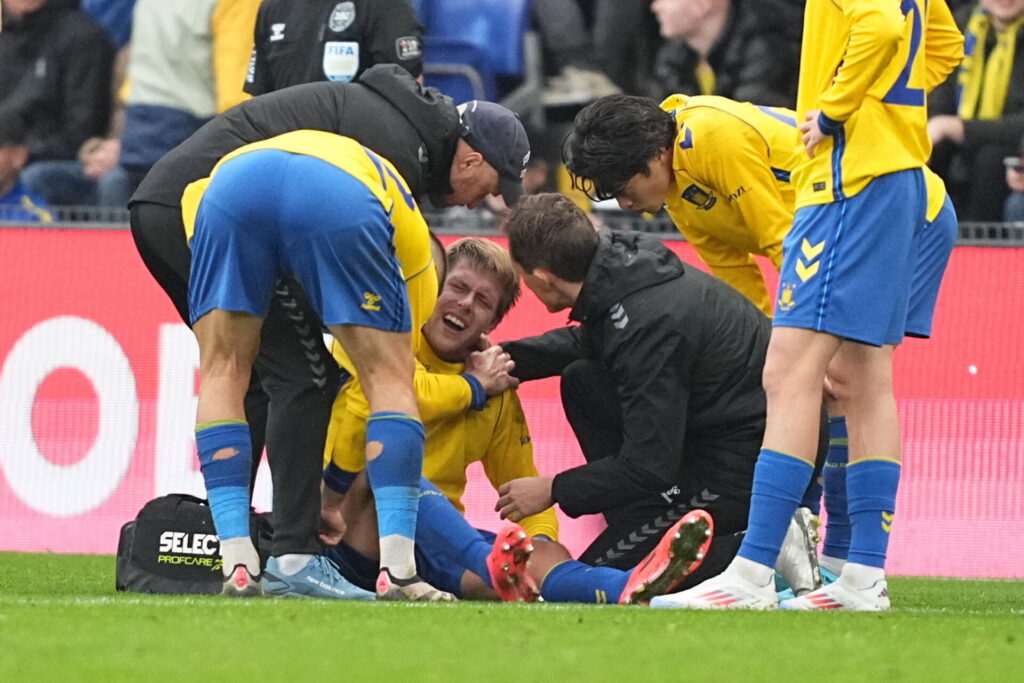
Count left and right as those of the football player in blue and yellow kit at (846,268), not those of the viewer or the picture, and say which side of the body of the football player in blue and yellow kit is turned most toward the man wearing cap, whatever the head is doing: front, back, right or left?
front

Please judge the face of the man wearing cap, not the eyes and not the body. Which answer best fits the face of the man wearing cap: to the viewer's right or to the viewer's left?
to the viewer's right

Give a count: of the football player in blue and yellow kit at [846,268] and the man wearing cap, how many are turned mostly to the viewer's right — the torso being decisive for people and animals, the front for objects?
1

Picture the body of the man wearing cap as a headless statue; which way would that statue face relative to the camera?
to the viewer's right

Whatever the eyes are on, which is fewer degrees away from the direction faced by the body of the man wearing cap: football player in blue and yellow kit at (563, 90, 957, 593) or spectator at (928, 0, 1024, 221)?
the football player in blue and yellow kit

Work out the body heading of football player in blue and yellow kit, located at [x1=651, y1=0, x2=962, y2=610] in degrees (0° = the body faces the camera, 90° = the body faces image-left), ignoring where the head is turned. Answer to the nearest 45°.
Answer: approximately 90°

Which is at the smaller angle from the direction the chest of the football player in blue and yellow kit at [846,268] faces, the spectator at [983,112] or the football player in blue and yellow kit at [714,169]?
the football player in blue and yellow kit

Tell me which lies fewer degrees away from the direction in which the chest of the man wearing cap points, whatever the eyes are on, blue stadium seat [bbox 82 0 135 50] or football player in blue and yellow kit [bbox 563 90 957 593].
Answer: the football player in blue and yellow kit

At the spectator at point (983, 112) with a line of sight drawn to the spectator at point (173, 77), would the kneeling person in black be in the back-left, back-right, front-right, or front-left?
front-left

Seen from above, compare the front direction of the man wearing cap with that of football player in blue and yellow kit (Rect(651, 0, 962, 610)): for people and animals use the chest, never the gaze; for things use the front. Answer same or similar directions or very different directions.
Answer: very different directions

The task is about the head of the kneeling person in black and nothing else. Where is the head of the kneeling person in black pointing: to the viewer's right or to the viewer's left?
to the viewer's left
